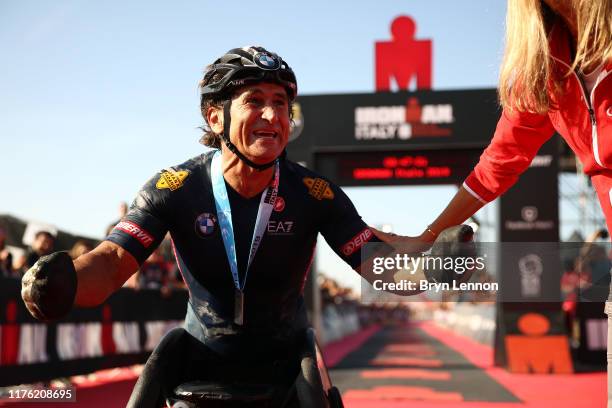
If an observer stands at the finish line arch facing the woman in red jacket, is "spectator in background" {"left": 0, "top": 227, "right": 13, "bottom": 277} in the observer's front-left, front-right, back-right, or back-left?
front-right

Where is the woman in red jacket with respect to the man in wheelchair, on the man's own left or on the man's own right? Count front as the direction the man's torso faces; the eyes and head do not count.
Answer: on the man's own left

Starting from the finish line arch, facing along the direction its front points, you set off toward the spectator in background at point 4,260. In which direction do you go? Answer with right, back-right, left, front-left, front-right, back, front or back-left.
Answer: front-right

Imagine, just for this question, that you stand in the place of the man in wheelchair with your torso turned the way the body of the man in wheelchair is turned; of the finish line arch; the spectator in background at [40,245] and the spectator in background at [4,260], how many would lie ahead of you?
0

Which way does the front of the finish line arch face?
toward the camera

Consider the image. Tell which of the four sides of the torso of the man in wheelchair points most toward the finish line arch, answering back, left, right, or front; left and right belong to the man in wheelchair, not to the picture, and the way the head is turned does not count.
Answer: back

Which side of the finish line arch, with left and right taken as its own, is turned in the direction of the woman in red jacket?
front

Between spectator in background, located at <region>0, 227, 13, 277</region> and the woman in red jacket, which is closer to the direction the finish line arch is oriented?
the woman in red jacket

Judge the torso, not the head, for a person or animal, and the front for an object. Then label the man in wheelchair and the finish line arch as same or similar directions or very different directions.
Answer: same or similar directions

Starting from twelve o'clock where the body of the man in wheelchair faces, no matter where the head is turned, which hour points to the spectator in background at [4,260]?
The spectator in background is roughly at 5 o'clock from the man in wheelchair.

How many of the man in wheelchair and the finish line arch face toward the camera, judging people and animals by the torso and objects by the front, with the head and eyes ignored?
2

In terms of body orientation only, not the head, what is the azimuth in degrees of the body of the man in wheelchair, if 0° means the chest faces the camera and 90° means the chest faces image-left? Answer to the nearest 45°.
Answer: approximately 0°
